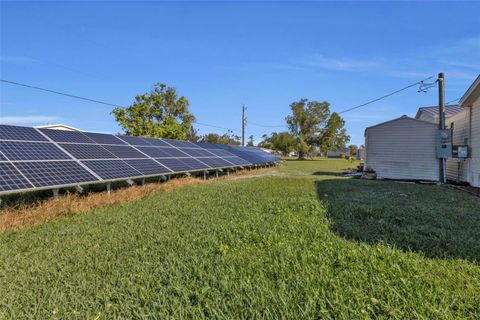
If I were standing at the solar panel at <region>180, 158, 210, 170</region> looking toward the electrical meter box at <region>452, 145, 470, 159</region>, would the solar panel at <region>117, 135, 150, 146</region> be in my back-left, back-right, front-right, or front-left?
back-right

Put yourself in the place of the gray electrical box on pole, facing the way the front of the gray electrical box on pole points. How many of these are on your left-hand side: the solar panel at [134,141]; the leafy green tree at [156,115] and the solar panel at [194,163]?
0

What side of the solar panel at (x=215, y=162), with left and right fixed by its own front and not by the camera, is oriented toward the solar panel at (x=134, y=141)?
right

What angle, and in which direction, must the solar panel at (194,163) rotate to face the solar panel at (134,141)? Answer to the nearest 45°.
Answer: approximately 135° to its right

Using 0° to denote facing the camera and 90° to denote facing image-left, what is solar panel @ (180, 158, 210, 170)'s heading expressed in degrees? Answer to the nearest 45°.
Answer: approximately 315°

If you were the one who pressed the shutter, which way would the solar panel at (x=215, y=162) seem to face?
facing the viewer and to the right of the viewer

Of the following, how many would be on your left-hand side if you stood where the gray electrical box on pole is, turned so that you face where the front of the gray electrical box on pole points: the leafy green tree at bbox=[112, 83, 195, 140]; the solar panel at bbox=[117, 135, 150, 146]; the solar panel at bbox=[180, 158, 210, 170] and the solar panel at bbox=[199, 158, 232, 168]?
0

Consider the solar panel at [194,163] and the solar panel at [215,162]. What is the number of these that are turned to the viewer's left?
0

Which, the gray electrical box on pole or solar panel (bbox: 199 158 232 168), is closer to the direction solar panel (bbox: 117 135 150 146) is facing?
the gray electrical box on pole

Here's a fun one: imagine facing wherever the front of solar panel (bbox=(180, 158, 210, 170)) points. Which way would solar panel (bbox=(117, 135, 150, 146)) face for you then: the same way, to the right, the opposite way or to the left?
the same way

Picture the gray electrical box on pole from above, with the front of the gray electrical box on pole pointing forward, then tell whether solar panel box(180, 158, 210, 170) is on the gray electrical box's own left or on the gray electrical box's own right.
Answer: on the gray electrical box's own right

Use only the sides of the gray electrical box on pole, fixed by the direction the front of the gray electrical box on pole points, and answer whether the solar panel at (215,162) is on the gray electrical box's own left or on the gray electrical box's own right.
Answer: on the gray electrical box's own right

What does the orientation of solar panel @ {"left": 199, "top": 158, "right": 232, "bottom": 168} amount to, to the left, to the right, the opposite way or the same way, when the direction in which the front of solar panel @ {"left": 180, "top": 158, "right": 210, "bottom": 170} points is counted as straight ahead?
the same way
